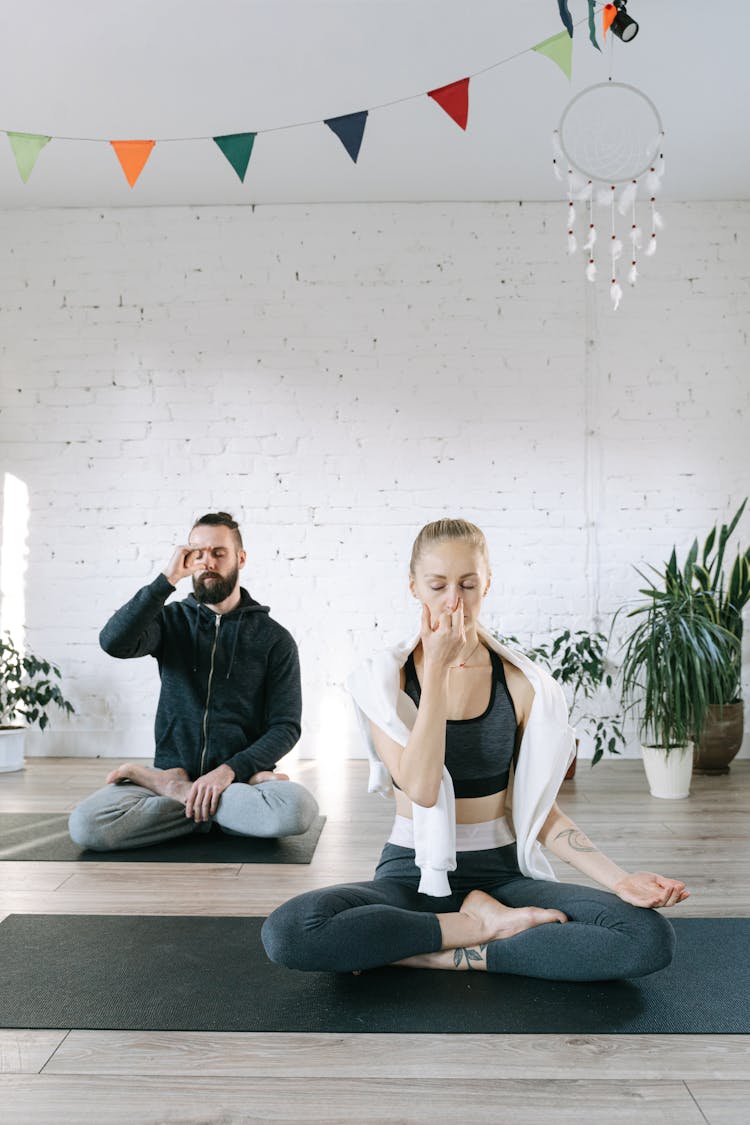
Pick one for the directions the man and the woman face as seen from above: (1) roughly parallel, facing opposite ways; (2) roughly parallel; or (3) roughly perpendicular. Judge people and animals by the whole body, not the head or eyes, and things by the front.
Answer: roughly parallel

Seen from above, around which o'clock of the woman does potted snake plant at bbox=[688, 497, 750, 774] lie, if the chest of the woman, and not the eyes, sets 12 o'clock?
The potted snake plant is roughly at 7 o'clock from the woman.

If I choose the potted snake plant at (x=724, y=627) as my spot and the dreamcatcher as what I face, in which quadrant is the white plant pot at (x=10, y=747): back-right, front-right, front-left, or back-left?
front-right

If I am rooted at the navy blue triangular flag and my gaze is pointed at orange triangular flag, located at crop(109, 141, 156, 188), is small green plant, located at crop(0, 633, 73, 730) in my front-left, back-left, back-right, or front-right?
front-right

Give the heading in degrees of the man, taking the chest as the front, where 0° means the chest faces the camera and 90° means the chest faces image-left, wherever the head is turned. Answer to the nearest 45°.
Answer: approximately 0°

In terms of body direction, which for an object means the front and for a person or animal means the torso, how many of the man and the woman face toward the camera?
2

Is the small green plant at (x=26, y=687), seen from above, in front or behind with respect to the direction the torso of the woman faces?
behind

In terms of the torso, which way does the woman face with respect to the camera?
toward the camera
